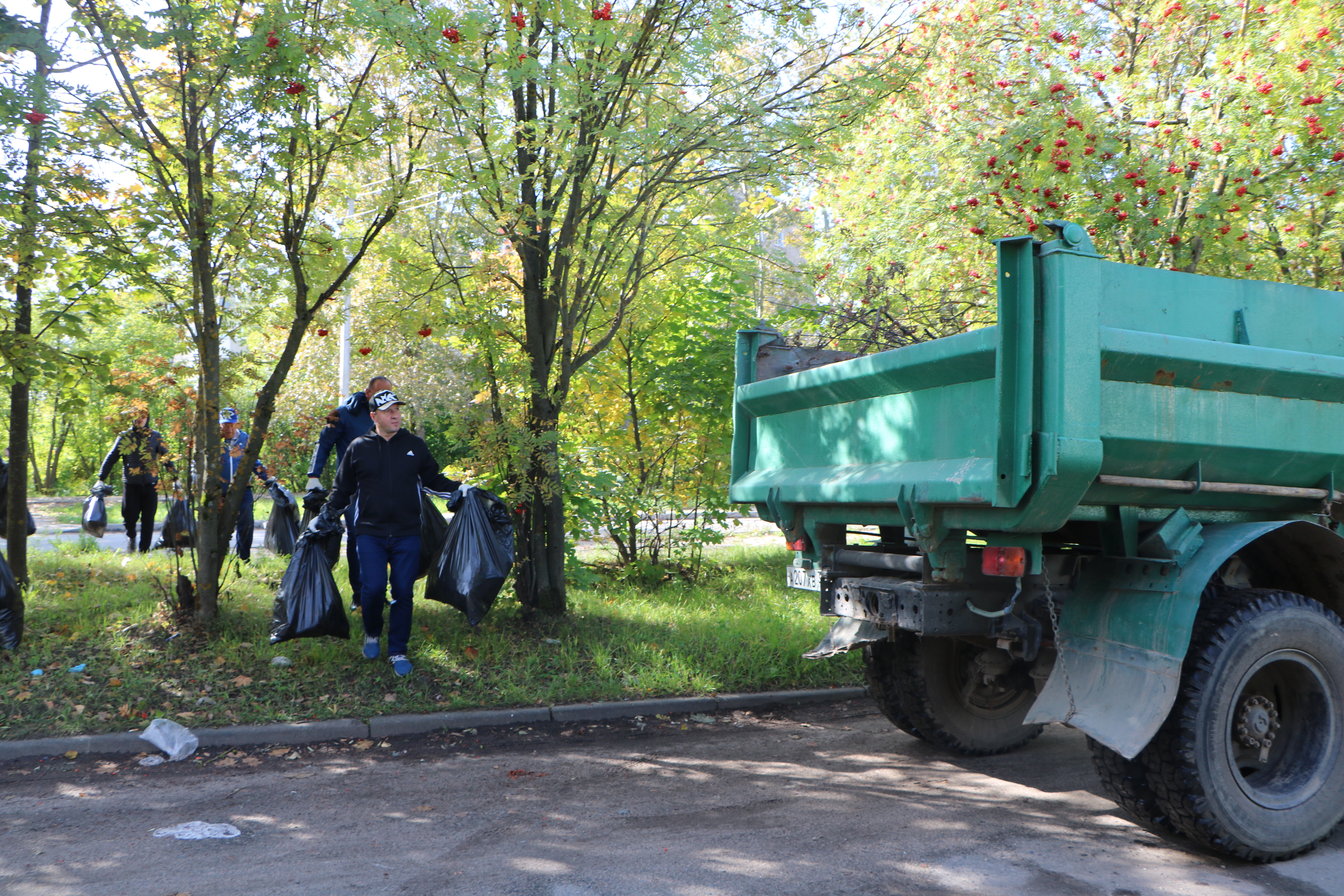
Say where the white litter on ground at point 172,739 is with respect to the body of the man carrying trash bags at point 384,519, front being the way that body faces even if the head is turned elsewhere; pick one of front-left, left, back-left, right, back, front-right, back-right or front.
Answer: front-right

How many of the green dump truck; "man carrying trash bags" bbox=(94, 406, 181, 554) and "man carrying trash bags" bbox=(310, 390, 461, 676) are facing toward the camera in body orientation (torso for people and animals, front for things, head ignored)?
2

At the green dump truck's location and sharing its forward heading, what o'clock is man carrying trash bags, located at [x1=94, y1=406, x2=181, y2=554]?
The man carrying trash bags is roughly at 8 o'clock from the green dump truck.

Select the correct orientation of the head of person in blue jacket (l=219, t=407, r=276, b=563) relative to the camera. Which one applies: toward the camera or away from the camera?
toward the camera

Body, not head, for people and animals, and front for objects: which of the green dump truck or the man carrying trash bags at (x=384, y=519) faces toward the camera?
the man carrying trash bags

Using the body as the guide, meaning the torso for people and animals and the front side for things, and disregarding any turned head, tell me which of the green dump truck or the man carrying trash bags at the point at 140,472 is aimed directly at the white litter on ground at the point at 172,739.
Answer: the man carrying trash bags

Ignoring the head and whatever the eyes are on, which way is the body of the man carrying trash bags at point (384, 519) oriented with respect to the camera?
toward the camera

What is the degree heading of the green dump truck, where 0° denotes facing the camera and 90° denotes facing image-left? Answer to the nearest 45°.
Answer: approximately 225°

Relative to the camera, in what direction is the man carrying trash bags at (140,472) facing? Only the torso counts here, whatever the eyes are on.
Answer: toward the camera

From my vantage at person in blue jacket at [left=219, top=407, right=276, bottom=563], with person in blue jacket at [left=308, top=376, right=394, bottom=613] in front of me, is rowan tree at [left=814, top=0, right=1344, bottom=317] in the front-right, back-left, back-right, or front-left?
front-left

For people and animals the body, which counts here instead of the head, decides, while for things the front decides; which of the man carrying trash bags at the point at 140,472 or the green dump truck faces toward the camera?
the man carrying trash bags

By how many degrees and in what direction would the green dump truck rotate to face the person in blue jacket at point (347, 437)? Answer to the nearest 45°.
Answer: approximately 135° to its left

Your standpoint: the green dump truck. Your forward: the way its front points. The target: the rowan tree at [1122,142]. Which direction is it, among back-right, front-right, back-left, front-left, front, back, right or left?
front-left

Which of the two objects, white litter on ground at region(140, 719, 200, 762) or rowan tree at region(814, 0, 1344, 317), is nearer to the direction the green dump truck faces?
the rowan tree
